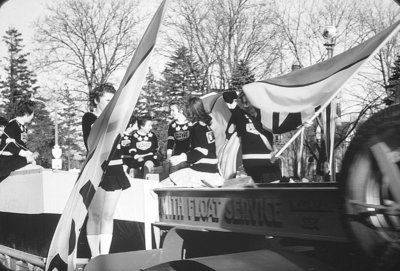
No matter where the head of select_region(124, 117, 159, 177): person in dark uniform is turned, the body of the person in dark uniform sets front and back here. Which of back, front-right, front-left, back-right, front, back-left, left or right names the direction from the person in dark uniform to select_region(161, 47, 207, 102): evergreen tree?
back

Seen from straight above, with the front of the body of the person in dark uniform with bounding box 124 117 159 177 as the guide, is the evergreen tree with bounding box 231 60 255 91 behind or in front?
behind

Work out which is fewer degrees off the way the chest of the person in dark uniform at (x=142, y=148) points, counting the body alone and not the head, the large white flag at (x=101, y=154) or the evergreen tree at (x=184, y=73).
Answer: the large white flag

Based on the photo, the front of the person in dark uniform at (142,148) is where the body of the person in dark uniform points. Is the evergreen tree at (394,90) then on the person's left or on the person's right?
on the person's left

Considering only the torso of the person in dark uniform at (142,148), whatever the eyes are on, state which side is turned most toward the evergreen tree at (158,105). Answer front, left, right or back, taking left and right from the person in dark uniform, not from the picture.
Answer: back

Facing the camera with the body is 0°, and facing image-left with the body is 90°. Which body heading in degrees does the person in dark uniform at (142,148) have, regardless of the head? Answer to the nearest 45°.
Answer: approximately 0°

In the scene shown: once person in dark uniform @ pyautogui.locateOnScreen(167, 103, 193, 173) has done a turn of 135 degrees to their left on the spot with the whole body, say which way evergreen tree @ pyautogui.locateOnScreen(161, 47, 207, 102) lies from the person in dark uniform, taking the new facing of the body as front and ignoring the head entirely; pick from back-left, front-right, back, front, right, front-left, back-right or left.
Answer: front-left

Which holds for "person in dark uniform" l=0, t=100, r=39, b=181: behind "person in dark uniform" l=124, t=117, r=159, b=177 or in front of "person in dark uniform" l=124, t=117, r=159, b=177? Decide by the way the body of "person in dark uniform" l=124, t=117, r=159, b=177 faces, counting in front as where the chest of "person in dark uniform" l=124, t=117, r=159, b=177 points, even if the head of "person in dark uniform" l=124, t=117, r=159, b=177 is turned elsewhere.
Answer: in front
